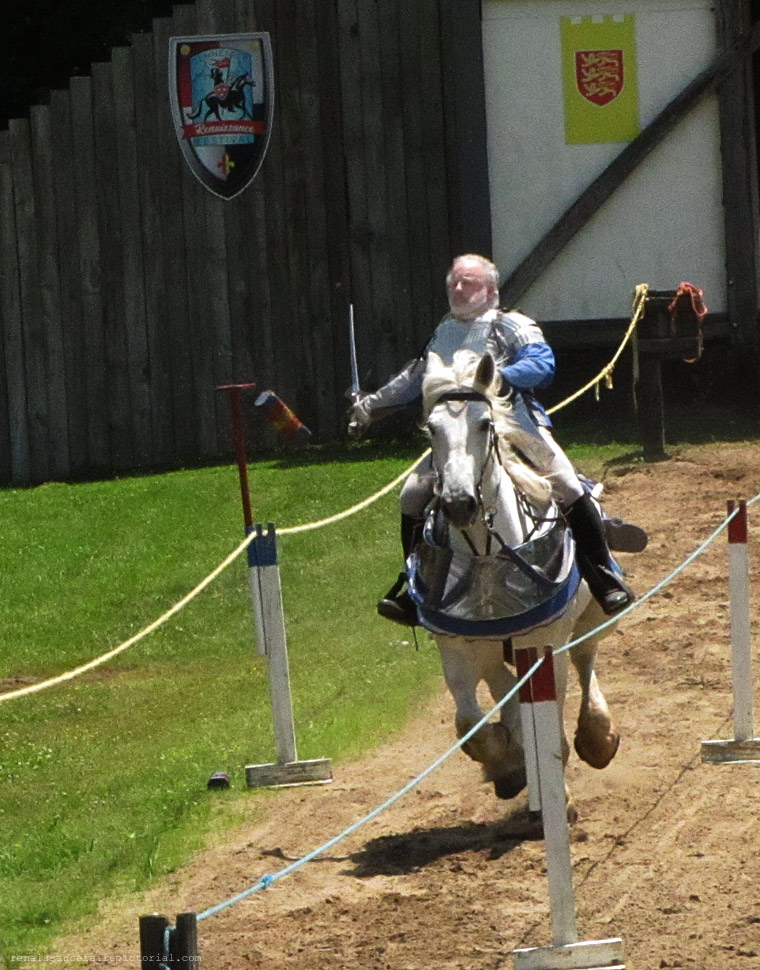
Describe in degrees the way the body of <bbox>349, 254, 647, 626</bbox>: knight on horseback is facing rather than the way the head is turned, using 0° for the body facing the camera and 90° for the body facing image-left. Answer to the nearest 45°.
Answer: approximately 0°

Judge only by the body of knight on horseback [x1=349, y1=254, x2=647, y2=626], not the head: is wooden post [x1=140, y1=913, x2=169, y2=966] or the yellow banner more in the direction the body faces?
the wooden post

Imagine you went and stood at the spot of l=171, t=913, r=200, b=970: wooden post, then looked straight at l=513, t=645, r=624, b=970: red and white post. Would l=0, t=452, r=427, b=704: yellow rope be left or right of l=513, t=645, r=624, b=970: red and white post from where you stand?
left

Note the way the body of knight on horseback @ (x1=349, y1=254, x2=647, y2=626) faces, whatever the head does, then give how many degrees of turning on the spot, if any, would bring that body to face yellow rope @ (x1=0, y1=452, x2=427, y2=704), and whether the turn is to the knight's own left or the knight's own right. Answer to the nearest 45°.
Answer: approximately 90° to the knight's own right

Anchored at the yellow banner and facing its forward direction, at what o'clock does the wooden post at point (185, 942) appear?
The wooden post is roughly at 12 o'clock from the yellow banner.

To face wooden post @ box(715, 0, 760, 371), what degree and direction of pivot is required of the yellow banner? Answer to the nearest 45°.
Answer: approximately 90° to its left

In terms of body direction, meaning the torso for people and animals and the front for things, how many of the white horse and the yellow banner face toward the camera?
2

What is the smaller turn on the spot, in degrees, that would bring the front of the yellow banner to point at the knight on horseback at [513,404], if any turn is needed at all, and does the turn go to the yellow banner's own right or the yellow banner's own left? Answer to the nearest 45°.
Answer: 0° — it already faces them
